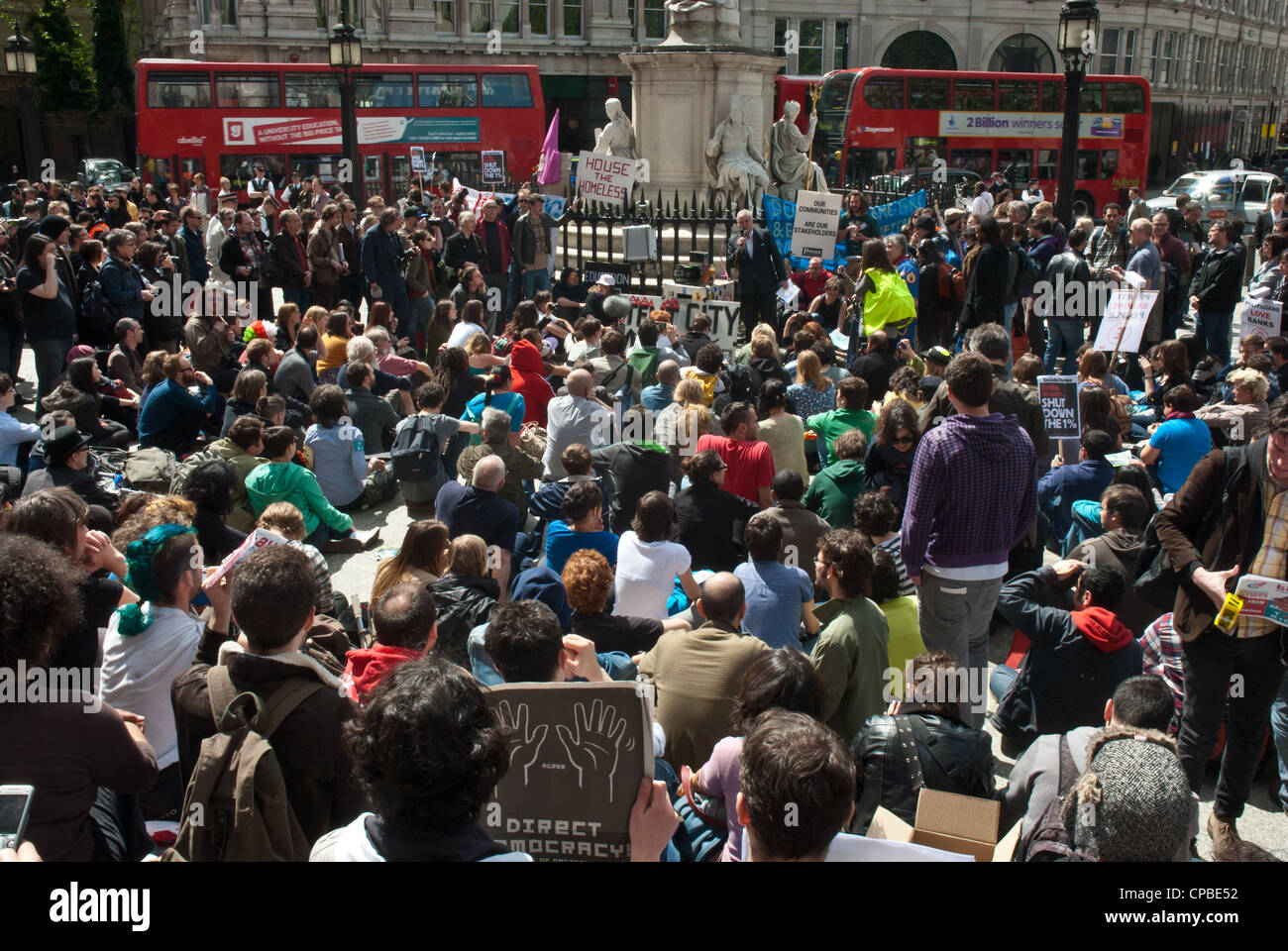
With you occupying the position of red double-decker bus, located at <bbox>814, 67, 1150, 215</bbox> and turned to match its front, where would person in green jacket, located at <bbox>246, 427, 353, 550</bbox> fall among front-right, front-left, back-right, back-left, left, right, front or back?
left

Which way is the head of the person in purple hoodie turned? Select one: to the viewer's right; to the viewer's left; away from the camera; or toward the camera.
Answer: away from the camera

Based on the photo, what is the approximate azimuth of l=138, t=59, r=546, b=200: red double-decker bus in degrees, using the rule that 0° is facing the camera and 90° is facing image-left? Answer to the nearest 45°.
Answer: approximately 90°

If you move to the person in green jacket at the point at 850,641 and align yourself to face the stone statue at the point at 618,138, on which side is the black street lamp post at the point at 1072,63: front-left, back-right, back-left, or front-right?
front-right

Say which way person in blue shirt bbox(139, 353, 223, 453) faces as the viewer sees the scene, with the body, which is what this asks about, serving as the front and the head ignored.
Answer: to the viewer's right

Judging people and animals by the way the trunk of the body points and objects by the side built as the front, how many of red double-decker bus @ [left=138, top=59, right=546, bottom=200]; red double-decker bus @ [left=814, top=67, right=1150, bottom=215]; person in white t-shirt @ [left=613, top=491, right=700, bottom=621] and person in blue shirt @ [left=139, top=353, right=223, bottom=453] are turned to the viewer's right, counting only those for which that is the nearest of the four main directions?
1

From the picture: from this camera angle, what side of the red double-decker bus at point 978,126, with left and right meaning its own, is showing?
left

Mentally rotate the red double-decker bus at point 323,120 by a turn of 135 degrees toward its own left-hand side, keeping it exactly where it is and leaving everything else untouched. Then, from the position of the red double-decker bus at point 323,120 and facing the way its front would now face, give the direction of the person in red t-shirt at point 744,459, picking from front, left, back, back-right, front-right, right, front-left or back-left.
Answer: front-right

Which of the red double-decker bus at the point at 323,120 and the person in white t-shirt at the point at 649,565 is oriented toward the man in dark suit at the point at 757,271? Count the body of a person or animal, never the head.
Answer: the person in white t-shirt

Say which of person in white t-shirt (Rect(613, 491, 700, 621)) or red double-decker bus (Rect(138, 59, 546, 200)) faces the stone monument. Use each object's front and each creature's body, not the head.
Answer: the person in white t-shirt

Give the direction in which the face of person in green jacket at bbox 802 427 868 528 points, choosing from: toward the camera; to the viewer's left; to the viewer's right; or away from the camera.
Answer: away from the camera

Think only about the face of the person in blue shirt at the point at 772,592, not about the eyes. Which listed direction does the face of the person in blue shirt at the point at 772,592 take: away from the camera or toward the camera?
away from the camera

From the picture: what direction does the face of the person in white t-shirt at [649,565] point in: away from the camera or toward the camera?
away from the camera

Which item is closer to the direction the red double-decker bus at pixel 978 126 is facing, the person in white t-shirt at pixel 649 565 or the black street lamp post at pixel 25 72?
the black street lamp post

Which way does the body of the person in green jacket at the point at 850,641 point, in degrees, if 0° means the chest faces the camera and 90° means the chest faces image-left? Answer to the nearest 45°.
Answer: approximately 135°

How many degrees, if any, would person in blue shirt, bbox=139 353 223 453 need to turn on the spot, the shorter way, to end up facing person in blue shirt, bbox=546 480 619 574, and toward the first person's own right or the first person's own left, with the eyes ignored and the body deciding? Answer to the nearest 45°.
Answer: approximately 45° to the first person's own right
